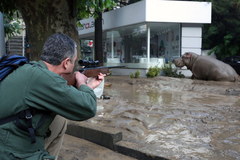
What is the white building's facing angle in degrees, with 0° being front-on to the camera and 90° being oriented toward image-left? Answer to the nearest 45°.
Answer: approximately 45°

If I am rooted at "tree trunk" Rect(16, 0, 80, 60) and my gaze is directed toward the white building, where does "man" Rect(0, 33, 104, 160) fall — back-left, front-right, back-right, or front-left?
back-right

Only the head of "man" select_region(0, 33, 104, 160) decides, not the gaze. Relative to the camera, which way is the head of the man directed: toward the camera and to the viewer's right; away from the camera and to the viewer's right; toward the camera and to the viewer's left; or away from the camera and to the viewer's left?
away from the camera and to the viewer's right

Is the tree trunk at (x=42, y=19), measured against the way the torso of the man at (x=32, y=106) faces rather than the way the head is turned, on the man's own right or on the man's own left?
on the man's own left

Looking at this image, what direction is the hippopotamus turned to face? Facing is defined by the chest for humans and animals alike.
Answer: to the viewer's left

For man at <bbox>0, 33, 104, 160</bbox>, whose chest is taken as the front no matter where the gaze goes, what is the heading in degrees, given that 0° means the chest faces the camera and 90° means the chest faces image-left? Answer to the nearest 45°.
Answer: approximately 225°

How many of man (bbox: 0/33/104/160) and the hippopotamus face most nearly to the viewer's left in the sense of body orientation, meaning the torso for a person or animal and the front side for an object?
1

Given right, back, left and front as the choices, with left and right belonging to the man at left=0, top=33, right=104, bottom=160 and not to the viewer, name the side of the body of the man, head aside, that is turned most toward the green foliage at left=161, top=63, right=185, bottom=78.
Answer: front

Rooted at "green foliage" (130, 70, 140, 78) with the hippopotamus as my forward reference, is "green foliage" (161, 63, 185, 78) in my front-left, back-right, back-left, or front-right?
front-left

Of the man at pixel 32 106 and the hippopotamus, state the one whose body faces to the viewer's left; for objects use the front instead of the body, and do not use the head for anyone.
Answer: the hippopotamus

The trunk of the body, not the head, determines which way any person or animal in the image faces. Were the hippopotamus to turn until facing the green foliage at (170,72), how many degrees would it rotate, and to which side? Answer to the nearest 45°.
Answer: approximately 45° to its right
